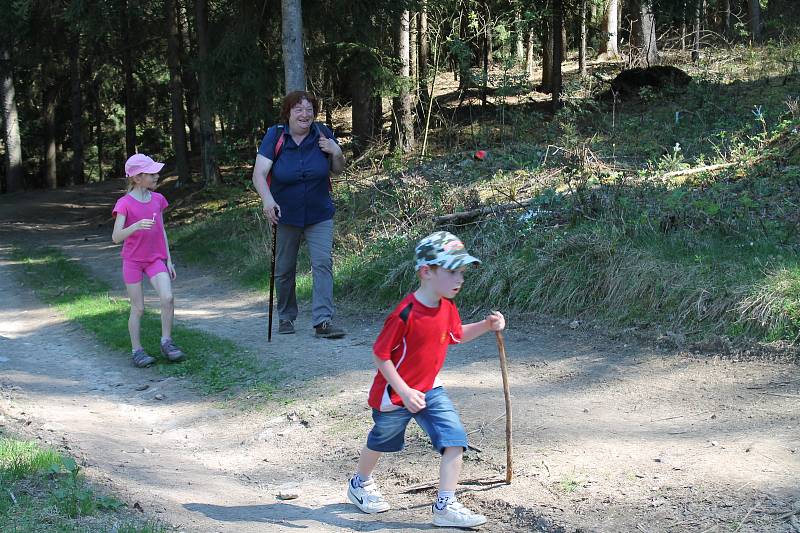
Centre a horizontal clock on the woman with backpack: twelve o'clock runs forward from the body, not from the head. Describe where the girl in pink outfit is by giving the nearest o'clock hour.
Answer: The girl in pink outfit is roughly at 3 o'clock from the woman with backpack.

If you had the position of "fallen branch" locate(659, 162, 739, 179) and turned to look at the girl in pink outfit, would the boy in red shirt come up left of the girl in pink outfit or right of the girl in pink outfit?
left

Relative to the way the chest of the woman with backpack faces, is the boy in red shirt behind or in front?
in front

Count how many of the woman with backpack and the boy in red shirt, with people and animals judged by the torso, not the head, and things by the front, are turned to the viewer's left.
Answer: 0

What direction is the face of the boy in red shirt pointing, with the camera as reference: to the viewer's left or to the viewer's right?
to the viewer's right

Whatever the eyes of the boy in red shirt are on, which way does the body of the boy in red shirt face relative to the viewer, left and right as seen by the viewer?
facing the viewer and to the right of the viewer

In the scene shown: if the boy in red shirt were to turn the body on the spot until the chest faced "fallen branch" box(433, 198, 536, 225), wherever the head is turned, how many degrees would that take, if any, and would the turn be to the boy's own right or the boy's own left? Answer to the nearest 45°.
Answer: approximately 135° to the boy's own left

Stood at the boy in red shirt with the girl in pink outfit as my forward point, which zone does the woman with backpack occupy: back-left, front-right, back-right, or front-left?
front-right

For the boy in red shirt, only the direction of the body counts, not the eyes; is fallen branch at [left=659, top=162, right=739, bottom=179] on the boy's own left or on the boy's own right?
on the boy's own left

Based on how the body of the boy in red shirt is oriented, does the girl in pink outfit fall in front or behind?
behind

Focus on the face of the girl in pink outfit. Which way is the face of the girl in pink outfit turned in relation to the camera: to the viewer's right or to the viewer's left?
to the viewer's right

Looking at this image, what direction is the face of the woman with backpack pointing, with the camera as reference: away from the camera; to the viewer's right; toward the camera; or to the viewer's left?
toward the camera

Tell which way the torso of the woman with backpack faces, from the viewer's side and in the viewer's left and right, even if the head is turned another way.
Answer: facing the viewer
